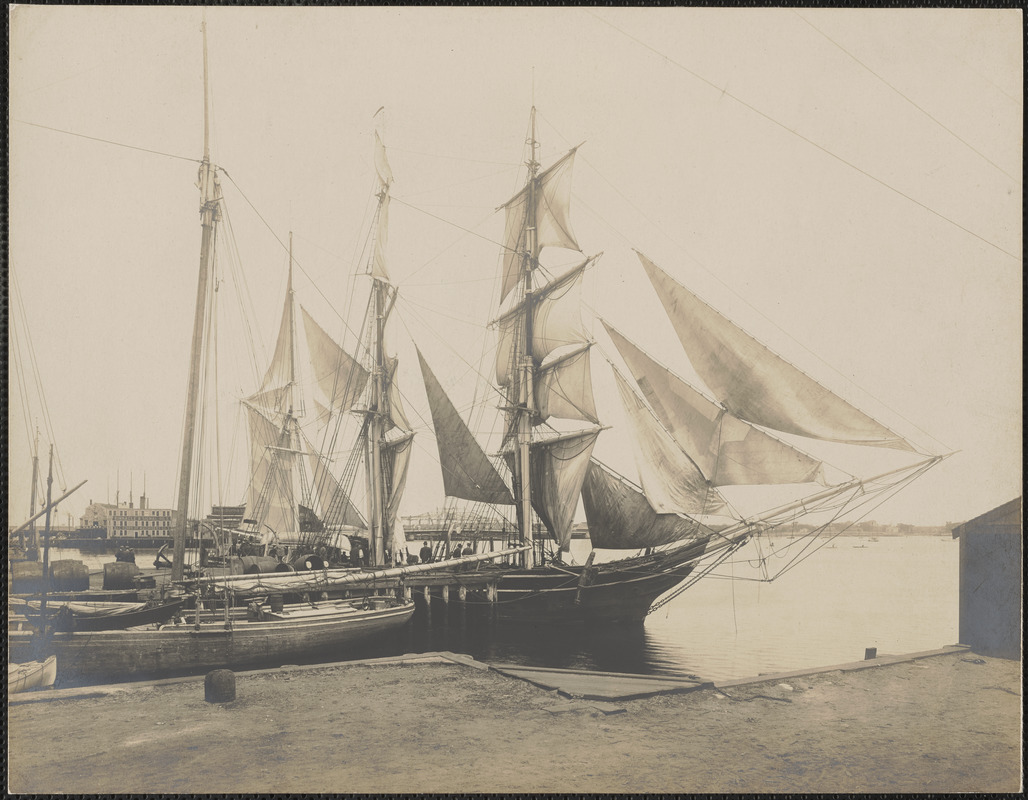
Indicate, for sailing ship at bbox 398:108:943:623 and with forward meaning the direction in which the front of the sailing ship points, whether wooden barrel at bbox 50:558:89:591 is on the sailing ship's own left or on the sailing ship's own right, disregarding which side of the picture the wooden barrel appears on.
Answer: on the sailing ship's own right

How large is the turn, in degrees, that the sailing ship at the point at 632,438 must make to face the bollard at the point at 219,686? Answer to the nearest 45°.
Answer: approximately 90° to its right

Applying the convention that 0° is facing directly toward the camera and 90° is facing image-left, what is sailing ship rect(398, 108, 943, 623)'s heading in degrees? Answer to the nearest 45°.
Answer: approximately 315°
